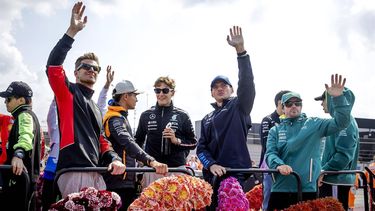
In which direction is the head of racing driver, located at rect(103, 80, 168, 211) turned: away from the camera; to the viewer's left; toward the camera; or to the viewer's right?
to the viewer's right

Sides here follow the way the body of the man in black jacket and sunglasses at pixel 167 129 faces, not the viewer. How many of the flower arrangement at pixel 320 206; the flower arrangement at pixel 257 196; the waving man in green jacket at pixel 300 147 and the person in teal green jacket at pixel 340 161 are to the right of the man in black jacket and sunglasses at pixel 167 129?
0

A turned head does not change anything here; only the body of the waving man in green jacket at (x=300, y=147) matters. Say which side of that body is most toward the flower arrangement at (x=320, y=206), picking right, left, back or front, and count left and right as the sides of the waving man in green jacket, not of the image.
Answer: front

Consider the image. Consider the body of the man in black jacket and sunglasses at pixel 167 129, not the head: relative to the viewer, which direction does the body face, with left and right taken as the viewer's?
facing the viewer

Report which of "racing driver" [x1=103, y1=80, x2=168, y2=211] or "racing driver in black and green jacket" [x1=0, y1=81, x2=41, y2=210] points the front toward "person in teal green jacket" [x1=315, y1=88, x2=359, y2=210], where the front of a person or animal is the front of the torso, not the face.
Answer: "racing driver" [x1=103, y1=80, x2=168, y2=211]

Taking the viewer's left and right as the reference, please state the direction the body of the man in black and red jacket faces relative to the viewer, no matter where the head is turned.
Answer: facing the viewer and to the right of the viewer

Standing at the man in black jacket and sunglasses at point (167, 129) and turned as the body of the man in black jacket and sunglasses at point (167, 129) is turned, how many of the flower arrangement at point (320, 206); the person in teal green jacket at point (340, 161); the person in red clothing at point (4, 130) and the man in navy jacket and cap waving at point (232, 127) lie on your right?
1

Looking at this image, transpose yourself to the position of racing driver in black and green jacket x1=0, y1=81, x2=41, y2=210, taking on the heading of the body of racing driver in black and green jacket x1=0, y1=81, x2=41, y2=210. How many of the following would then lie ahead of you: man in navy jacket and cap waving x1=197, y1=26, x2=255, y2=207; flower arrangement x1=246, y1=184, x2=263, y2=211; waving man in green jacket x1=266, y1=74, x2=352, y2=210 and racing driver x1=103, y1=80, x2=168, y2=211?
0

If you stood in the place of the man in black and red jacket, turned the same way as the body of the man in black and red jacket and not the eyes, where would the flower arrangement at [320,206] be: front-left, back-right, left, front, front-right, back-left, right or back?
front-left

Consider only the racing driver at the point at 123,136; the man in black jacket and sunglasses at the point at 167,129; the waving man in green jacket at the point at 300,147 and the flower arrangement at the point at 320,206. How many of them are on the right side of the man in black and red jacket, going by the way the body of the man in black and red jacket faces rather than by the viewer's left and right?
0

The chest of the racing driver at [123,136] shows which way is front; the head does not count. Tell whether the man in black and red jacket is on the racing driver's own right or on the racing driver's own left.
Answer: on the racing driver's own right

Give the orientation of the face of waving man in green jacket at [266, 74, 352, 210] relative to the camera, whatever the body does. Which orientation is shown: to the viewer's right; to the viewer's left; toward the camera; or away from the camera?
toward the camera
